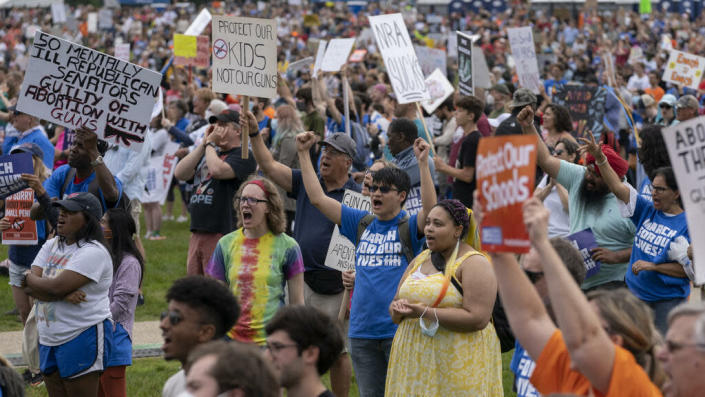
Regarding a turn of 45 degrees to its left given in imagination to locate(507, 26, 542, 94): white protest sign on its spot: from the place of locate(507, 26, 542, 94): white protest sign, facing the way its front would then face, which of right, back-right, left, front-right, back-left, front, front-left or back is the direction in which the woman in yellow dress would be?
front-right

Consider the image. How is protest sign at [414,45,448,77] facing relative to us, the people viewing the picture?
facing the viewer

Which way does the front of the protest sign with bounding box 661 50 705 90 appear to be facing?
toward the camera

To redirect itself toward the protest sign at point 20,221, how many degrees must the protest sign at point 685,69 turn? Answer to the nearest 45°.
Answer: approximately 45° to its right

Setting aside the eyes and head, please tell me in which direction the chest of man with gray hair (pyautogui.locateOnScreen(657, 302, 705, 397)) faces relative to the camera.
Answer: to the viewer's left

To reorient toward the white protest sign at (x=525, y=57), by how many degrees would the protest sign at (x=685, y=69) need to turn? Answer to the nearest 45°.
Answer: approximately 45° to its right

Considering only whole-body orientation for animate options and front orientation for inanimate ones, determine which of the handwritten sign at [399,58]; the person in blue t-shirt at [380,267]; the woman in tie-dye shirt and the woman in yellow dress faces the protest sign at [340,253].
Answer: the handwritten sign

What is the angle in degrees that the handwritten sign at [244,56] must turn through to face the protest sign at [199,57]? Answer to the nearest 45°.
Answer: approximately 180°

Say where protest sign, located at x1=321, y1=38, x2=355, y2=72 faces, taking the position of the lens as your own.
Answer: facing the viewer

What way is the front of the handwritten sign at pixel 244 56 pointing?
toward the camera
